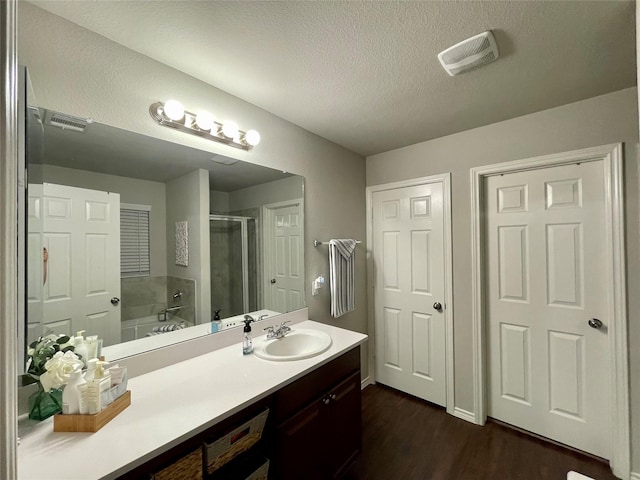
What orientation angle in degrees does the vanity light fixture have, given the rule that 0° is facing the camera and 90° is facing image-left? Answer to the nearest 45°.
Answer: approximately 315°

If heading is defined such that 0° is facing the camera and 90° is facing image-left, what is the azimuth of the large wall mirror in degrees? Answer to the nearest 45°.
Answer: approximately 315°
